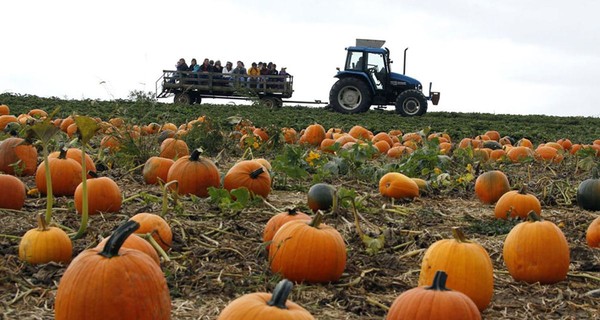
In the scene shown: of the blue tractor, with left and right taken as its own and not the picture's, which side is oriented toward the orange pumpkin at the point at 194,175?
right

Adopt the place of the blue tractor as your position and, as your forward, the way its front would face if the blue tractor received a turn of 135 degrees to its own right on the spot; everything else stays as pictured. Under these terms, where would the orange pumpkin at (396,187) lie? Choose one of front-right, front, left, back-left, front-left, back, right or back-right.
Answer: front-left

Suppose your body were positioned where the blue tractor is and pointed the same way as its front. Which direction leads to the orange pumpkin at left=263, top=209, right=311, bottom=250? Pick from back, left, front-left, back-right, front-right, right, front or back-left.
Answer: right

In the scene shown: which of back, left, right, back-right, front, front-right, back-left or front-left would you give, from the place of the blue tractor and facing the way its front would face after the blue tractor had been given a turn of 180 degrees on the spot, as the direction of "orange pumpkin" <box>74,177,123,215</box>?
left

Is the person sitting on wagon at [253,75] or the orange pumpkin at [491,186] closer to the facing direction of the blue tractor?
the orange pumpkin

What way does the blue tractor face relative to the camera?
to the viewer's right

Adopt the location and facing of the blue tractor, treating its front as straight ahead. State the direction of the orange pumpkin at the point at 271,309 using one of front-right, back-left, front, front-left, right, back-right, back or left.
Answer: right

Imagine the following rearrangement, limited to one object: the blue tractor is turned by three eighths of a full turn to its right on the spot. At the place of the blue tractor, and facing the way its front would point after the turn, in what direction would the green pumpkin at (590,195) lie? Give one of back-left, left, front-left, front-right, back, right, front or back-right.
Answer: front-left

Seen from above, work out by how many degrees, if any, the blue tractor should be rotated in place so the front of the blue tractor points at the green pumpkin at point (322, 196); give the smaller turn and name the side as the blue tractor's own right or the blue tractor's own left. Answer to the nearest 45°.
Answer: approximately 90° to the blue tractor's own right

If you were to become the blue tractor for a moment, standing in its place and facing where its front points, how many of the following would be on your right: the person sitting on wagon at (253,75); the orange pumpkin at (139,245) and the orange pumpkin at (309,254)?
2

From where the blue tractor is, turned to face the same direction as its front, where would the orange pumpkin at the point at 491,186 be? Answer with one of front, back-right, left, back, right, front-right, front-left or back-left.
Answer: right

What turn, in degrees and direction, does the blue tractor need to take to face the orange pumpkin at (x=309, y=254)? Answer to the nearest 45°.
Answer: approximately 90° to its right

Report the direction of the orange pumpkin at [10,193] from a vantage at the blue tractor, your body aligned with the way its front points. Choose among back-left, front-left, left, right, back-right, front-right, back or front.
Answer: right

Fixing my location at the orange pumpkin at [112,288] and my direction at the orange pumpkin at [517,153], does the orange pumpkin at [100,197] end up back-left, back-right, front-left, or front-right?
front-left

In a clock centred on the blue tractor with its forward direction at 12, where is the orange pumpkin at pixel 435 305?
The orange pumpkin is roughly at 3 o'clock from the blue tractor.

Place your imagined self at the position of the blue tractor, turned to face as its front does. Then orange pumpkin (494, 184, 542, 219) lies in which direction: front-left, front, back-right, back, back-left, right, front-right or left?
right

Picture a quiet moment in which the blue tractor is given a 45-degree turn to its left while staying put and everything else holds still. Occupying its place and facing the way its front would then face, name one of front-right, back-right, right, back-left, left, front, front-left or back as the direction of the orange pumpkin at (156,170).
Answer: back-right

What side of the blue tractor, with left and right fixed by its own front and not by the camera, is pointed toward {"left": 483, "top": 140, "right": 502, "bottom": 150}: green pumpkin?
right

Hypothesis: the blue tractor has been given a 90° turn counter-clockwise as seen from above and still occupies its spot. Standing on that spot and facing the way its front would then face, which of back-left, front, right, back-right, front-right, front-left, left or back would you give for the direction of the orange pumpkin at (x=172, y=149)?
back

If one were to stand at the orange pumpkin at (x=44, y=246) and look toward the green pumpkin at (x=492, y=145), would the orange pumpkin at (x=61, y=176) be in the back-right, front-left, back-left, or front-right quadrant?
front-left
